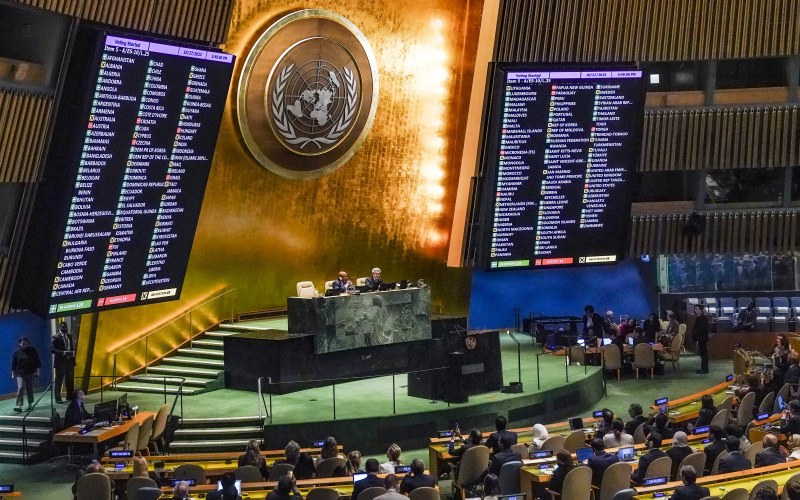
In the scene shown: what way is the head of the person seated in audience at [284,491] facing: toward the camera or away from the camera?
away from the camera

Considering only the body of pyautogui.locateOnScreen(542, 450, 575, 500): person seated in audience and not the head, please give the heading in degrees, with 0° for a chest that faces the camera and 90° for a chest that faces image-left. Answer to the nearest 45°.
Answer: approximately 135°

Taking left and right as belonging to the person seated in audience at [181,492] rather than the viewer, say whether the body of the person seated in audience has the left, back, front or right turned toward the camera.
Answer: back

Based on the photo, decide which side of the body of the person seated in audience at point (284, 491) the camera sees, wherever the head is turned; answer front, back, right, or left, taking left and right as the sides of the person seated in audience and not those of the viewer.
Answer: back

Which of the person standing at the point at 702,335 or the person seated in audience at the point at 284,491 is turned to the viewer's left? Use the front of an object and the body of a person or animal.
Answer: the person standing

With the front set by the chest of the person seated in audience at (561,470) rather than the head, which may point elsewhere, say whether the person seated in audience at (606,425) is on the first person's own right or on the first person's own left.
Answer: on the first person's own right

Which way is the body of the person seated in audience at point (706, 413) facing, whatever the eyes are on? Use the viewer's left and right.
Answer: facing away from the viewer and to the left of the viewer

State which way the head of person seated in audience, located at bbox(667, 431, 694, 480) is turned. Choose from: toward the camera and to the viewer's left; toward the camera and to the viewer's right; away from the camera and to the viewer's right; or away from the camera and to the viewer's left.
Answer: away from the camera and to the viewer's left

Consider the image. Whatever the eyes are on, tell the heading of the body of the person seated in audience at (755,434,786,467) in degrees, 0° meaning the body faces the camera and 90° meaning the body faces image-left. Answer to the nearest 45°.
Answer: approximately 135°

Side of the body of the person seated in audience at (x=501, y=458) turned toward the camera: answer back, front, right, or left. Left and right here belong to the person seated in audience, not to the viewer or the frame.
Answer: back

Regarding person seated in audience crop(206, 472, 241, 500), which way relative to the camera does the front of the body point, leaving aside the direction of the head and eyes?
away from the camera

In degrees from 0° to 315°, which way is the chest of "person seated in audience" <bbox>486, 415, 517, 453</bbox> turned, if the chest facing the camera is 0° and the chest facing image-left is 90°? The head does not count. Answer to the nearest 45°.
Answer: approximately 180°

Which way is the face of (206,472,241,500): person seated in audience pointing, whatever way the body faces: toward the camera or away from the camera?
away from the camera

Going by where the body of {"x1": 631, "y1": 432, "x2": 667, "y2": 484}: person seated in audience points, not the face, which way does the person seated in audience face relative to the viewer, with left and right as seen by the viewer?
facing away from the viewer and to the left of the viewer
